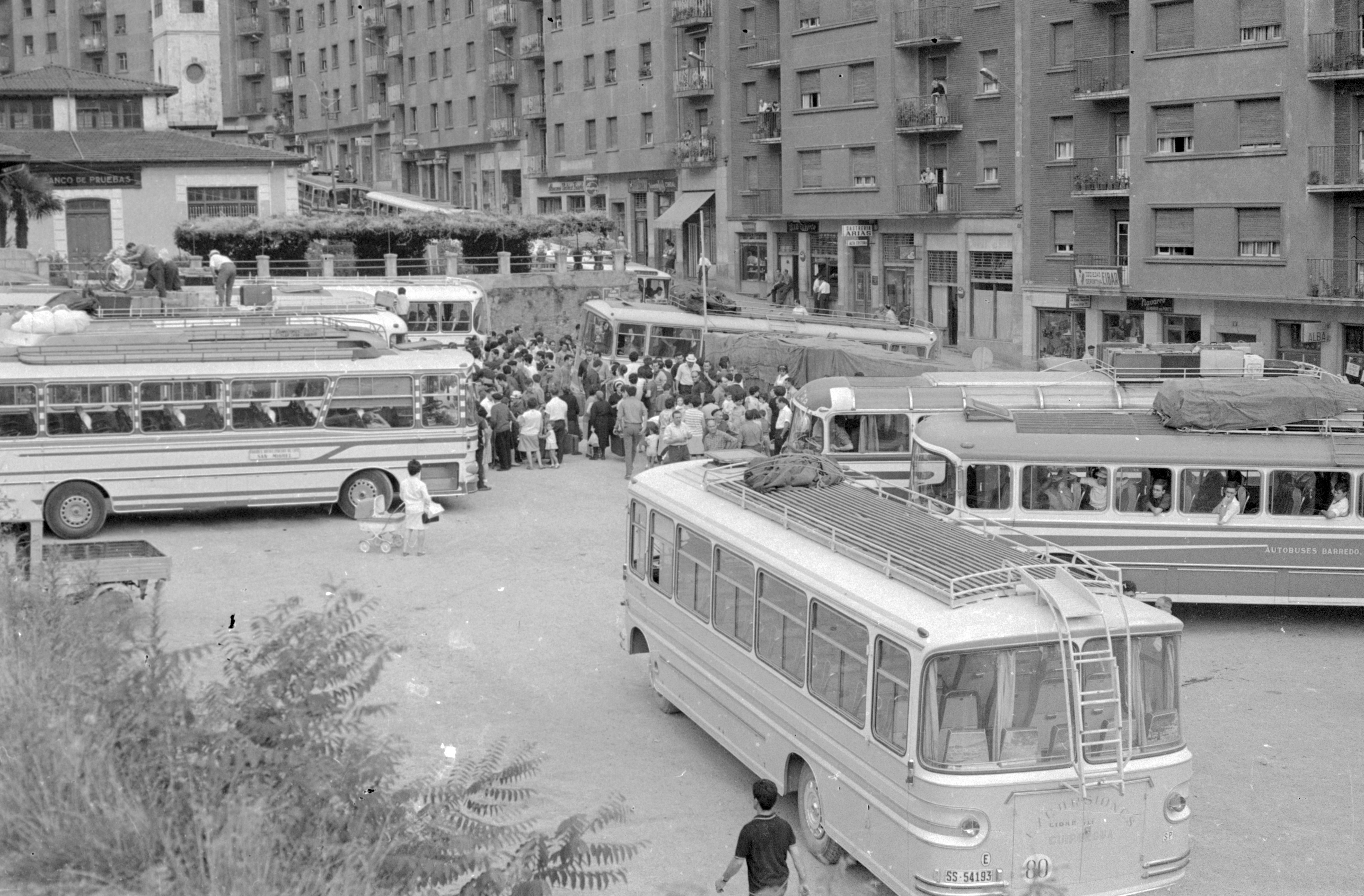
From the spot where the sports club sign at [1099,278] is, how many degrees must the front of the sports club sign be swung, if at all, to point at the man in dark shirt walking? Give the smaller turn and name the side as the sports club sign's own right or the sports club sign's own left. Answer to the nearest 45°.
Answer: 0° — it already faces them

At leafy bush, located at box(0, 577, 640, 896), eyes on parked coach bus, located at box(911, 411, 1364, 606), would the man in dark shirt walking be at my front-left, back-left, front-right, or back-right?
front-right

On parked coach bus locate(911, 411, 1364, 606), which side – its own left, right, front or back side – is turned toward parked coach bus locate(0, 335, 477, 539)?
front

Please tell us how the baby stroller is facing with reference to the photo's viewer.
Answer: facing to the left of the viewer

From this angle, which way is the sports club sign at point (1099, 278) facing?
toward the camera

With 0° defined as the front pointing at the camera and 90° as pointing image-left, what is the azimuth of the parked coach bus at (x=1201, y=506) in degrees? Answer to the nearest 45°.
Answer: approximately 90°

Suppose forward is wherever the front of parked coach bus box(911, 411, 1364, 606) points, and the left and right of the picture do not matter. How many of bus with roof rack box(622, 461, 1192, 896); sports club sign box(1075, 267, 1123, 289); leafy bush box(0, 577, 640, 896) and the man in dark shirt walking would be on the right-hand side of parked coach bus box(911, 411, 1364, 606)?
1

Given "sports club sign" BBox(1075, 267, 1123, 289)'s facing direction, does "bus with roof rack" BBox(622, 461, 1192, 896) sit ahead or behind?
ahead

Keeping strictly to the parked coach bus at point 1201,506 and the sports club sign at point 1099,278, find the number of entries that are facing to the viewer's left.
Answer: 1

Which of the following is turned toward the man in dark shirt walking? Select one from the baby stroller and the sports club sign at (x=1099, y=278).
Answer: the sports club sign
